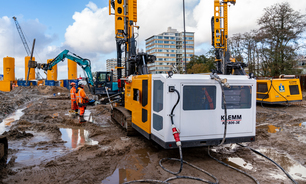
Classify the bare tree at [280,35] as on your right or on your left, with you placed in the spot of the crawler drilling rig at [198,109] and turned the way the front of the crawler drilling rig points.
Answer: on your right

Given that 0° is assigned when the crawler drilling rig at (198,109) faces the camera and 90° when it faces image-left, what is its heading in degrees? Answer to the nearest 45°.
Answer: approximately 135°
